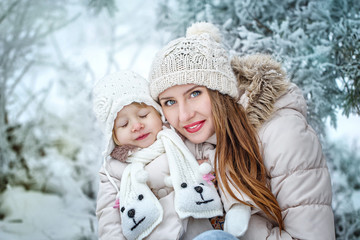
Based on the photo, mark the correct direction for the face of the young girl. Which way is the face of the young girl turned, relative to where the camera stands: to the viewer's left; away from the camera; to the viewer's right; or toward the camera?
toward the camera

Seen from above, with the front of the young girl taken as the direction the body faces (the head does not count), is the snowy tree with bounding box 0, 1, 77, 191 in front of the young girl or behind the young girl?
behind

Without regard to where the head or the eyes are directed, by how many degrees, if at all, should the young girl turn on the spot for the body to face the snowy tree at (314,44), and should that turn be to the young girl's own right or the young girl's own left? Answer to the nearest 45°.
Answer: approximately 90° to the young girl's own left

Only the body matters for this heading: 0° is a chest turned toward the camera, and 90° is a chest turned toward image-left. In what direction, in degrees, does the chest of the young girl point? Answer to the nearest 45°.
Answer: approximately 315°

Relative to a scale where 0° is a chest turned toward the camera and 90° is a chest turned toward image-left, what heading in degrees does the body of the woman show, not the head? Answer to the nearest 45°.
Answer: approximately 45°
